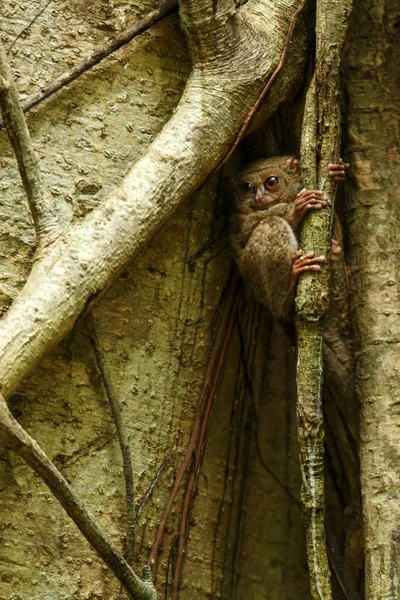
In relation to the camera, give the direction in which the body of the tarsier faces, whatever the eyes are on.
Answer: to the viewer's right
